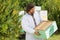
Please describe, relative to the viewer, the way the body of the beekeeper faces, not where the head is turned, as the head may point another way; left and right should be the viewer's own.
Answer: facing the viewer and to the right of the viewer
